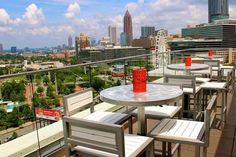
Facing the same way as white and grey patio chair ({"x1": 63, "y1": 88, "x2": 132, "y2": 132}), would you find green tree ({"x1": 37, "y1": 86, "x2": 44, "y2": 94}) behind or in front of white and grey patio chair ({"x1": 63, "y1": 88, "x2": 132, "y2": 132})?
behind

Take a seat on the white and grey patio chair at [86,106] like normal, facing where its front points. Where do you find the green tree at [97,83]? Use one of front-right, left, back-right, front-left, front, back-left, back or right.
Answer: back-left

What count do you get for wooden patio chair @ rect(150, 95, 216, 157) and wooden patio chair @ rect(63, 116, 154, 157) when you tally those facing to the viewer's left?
1

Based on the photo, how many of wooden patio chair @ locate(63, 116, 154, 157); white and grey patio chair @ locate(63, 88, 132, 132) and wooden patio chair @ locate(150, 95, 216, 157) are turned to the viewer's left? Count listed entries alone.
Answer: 1

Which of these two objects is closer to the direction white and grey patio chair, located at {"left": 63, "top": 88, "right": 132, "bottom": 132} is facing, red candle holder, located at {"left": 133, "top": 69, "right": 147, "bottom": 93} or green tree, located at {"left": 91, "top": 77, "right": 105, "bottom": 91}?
the red candle holder

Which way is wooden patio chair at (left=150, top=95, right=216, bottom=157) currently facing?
to the viewer's left

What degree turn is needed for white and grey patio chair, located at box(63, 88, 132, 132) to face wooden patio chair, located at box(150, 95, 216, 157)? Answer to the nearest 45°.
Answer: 0° — it already faces it

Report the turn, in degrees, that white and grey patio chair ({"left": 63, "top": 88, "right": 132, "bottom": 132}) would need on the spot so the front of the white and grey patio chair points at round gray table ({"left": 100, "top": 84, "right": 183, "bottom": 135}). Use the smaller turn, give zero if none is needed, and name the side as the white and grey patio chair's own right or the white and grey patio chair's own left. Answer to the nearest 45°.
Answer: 0° — it already faces it

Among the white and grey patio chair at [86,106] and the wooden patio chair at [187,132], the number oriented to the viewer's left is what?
1

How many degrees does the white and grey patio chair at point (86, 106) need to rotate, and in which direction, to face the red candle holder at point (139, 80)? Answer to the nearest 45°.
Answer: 0° — it already faces it

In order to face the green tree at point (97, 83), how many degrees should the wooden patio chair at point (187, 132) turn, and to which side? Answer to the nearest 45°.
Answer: approximately 45° to its right

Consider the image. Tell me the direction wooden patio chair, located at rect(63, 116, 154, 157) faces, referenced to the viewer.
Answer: facing away from the viewer and to the right of the viewer

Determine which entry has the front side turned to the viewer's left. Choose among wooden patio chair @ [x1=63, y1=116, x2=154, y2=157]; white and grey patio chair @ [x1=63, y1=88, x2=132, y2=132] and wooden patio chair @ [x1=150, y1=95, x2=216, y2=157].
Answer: wooden patio chair @ [x1=150, y1=95, x2=216, y2=157]

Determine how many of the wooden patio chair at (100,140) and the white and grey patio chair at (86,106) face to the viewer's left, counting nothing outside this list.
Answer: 0
